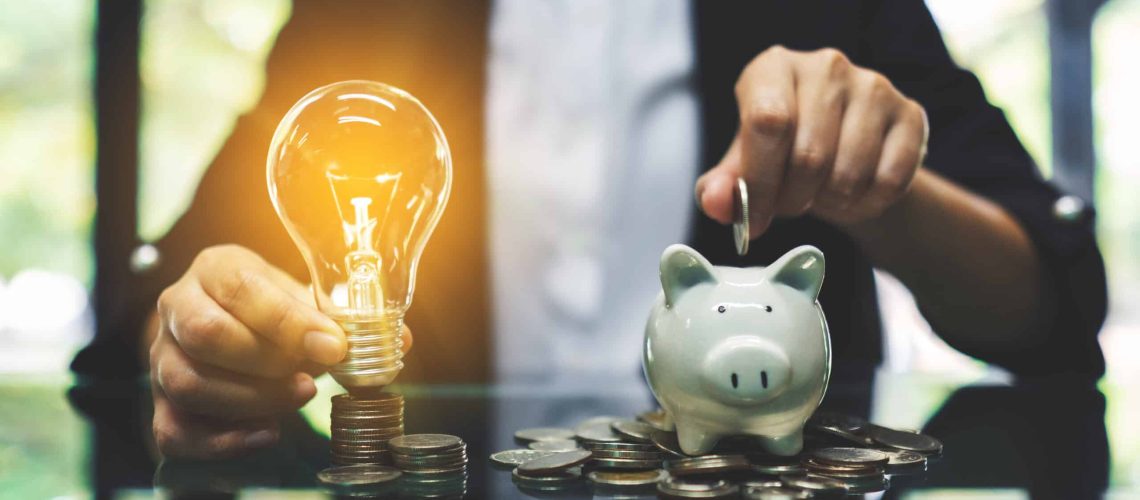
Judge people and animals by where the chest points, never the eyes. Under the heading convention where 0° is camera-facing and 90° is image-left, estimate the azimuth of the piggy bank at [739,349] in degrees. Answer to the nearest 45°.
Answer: approximately 0°
